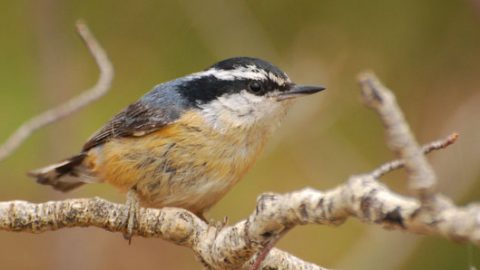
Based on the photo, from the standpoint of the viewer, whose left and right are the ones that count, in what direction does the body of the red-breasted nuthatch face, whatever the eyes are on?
facing to the right of the viewer
